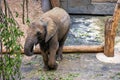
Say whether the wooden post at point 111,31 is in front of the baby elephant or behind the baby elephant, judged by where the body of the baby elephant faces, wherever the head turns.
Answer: behind

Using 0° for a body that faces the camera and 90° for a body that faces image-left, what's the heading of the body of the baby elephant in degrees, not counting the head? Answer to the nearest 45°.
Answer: approximately 45°
